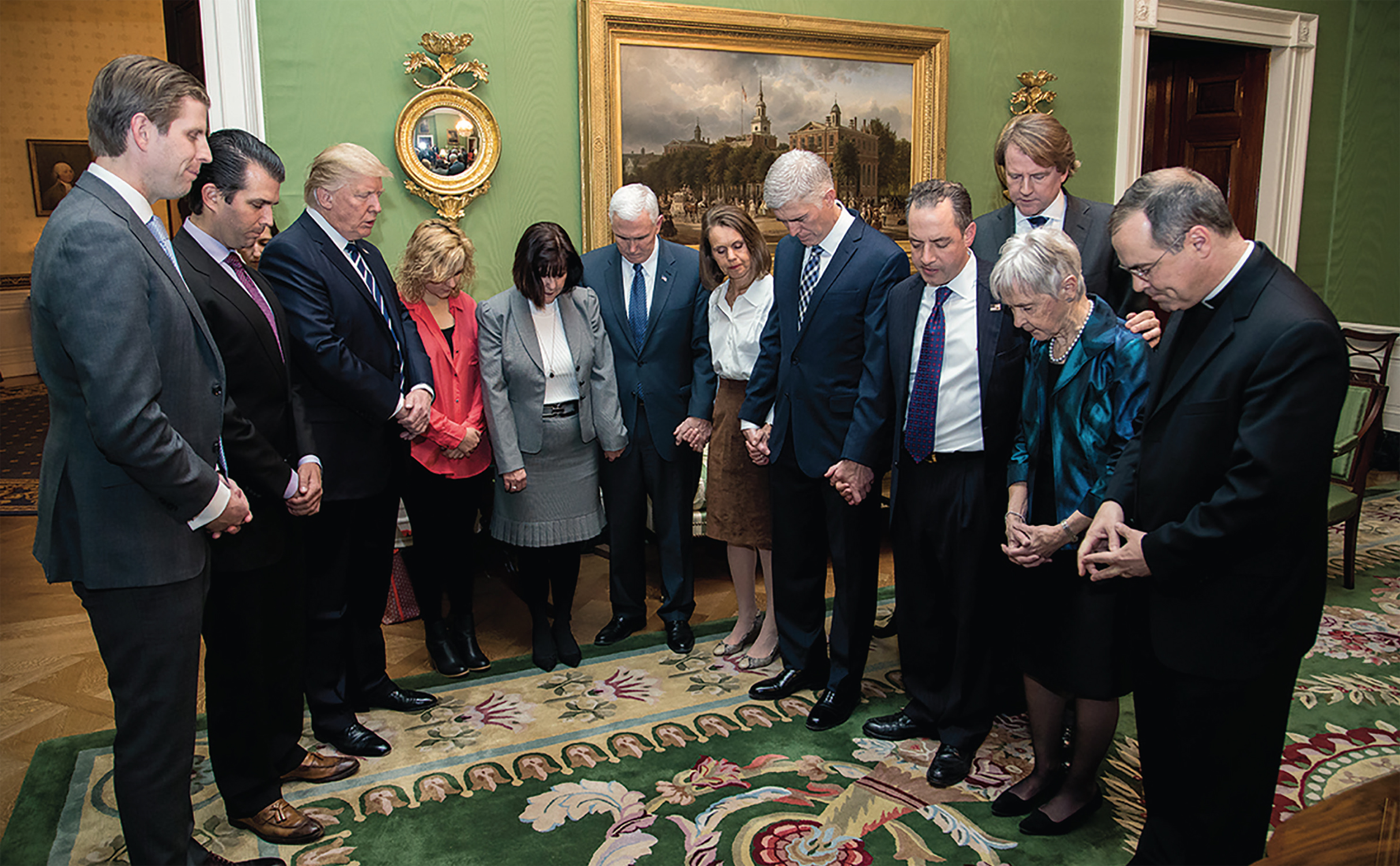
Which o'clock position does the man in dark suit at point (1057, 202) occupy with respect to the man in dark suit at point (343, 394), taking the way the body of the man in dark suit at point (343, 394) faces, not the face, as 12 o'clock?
the man in dark suit at point (1057, 202) is roughly at 11 o'clock from the man in dark suit at point (343, 394).

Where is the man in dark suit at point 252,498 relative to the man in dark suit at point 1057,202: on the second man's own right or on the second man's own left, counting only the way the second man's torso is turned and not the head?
on the second man's own right

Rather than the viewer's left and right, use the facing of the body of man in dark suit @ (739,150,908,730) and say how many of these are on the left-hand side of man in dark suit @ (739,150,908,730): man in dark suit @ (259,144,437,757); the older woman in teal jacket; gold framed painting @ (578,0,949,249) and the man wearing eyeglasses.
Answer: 2

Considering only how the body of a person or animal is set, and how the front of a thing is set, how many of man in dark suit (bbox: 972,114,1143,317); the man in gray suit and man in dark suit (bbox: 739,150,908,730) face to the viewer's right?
1

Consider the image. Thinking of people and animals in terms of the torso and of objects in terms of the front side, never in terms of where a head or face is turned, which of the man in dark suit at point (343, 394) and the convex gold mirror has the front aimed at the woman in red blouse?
the convex gold mirror

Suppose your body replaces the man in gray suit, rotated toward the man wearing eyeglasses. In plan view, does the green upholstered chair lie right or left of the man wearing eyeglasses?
left

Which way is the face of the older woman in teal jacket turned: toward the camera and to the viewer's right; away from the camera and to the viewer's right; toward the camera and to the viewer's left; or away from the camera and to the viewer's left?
toward the camera and to the viewer's left

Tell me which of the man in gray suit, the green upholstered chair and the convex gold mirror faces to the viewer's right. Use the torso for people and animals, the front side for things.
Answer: the man in gray suit

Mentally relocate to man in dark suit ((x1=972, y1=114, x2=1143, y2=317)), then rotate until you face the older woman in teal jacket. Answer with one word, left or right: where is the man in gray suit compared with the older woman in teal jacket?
right

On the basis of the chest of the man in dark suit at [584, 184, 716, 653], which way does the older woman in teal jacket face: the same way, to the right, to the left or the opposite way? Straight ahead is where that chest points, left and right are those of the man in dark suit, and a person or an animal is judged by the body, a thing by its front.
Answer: to the right

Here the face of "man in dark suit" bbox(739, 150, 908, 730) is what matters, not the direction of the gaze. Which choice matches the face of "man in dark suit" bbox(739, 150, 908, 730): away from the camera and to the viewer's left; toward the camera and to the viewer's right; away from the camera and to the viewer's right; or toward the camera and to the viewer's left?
toward the camera and to the viewer's left

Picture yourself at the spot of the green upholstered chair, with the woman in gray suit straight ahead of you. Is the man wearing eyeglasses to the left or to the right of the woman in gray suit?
left

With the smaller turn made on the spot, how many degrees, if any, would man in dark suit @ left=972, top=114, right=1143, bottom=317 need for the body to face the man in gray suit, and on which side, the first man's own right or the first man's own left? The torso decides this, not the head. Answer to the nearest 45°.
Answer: approximately 45° to the first man's own right
